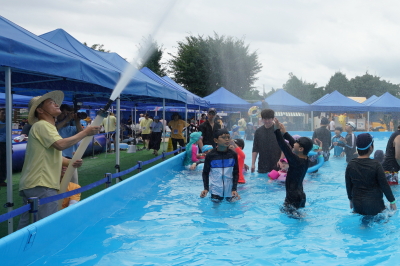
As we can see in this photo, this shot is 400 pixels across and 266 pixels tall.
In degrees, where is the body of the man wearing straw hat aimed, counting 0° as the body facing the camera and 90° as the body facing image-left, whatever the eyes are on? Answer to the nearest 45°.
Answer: approximately 270°

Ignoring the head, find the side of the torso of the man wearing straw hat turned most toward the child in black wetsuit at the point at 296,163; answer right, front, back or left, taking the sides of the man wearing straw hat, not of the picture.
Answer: front

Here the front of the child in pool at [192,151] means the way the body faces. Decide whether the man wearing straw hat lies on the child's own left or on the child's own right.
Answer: on the child's own right

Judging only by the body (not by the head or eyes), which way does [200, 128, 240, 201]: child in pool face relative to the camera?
toward the camera

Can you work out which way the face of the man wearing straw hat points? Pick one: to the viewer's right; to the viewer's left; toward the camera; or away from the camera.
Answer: to the viewer's right

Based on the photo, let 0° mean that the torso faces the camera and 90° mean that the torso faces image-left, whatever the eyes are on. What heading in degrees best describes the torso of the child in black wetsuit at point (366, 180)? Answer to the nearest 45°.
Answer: approximately 180°

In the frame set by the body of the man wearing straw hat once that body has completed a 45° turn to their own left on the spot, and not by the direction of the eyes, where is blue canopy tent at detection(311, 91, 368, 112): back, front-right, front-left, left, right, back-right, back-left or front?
front

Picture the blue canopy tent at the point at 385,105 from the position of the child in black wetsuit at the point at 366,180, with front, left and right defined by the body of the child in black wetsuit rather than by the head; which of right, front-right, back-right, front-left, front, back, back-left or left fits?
front

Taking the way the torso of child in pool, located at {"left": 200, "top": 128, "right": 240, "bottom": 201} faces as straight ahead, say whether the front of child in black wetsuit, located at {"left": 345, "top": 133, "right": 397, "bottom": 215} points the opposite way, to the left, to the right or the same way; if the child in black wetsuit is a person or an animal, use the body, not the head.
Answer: the opposite way

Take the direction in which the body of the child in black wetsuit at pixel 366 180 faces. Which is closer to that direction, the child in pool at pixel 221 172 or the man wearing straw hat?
the child in pool

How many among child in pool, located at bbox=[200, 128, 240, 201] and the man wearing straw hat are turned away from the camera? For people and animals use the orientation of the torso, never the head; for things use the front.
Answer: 0

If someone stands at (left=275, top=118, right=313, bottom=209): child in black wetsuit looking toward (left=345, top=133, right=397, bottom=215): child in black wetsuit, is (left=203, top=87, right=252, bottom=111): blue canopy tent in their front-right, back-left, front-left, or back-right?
back-left
